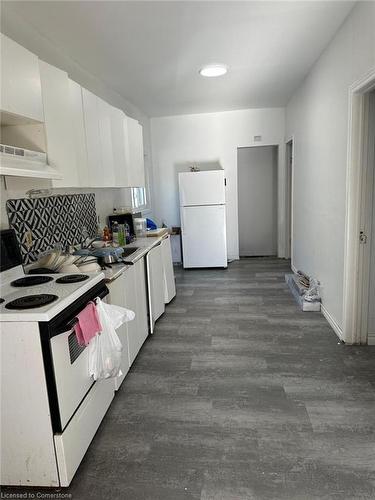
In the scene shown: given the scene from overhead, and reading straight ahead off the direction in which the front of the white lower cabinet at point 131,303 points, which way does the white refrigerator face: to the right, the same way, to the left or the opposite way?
to the right

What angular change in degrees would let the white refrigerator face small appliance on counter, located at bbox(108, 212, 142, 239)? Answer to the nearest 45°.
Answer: approximately 45° to its right

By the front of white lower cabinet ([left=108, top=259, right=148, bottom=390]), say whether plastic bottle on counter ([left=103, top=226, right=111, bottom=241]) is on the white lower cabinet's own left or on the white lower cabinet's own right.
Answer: on the white lower cabinet's own left

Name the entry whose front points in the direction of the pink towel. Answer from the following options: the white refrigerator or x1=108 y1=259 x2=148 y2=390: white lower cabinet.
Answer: the white refrigerator

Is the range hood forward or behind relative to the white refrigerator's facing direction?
forward

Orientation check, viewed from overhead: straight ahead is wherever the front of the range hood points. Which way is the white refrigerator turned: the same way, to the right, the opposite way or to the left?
to the right

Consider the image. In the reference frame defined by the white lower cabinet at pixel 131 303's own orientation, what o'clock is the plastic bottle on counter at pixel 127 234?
The plastic bottle on counter is roughly at 9 o'clock from the white lower cabinet.

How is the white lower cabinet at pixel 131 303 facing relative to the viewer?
to the viewer's right

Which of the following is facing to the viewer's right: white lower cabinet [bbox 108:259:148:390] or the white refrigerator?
the white lower cabinet

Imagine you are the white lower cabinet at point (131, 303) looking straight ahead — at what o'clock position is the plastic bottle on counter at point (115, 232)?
The plastic bottle on counter is roughly at 9 o'clock from the white lower cabinet.

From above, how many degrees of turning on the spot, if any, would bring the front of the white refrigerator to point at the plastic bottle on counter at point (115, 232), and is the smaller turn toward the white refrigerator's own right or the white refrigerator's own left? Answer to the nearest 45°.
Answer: approximately 45° to the white refrigerator's own right

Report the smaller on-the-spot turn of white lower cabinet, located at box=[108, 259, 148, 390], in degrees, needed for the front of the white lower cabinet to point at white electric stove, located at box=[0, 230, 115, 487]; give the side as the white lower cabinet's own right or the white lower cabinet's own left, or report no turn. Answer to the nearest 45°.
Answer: approximately 90° to the white lower cabinet's own right
